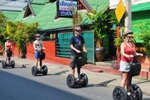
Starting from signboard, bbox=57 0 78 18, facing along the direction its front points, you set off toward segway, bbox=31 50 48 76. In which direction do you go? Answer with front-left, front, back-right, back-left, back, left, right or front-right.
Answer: front-right

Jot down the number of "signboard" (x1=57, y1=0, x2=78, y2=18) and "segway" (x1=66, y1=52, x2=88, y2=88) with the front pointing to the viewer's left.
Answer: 0

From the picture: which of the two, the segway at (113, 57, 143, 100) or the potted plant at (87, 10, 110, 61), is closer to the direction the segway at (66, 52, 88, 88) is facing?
the segway

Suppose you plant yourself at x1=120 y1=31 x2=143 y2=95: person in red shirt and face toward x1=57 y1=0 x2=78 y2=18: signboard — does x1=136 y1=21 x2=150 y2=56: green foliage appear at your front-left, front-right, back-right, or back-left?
front-right

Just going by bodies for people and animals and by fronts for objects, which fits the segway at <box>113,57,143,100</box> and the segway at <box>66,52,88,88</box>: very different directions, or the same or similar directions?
same or similar directions

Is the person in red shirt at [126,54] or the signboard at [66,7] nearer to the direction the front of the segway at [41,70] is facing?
the person in red shirt

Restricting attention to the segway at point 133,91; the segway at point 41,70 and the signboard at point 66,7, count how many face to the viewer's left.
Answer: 0

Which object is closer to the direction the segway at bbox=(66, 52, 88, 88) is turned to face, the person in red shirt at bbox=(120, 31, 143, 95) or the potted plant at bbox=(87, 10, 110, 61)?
the person in red shirt

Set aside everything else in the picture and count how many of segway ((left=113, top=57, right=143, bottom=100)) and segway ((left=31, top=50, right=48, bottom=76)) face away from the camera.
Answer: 0
